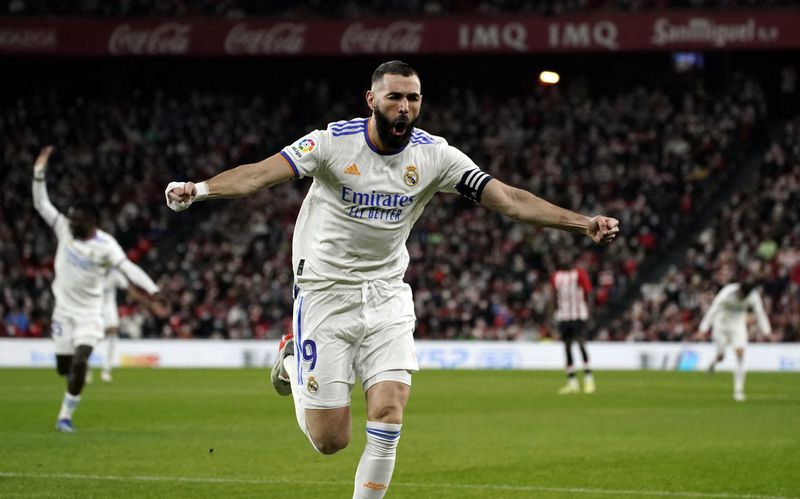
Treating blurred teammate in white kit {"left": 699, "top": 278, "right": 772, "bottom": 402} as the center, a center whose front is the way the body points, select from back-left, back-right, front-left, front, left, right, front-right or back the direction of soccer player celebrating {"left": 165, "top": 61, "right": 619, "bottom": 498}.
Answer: front-right

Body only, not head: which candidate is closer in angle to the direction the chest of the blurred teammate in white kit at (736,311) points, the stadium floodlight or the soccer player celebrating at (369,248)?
the soccer player celebrating

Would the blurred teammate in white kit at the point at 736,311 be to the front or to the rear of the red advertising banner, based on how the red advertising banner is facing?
to the front

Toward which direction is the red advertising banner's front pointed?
toward the camera

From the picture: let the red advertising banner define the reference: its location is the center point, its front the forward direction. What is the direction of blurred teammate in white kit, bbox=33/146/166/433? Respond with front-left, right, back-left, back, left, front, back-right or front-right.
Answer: front

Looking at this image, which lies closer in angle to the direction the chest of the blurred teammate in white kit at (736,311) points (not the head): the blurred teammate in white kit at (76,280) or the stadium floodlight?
the blurred teammate in white kit

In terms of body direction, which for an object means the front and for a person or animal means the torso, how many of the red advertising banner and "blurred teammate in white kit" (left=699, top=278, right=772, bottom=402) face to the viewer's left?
0

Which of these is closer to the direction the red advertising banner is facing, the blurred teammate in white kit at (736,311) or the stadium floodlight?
the blurred teammate in white kit

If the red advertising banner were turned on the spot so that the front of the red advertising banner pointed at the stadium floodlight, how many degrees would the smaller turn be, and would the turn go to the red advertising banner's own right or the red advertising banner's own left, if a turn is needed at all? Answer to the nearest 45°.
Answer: approximately 90° to the red advertising banner's own left

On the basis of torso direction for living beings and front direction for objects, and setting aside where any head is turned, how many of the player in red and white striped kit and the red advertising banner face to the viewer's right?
0

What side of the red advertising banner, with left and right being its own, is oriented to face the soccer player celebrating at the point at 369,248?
front

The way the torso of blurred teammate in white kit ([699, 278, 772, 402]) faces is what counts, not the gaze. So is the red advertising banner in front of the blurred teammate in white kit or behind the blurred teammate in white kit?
behind
